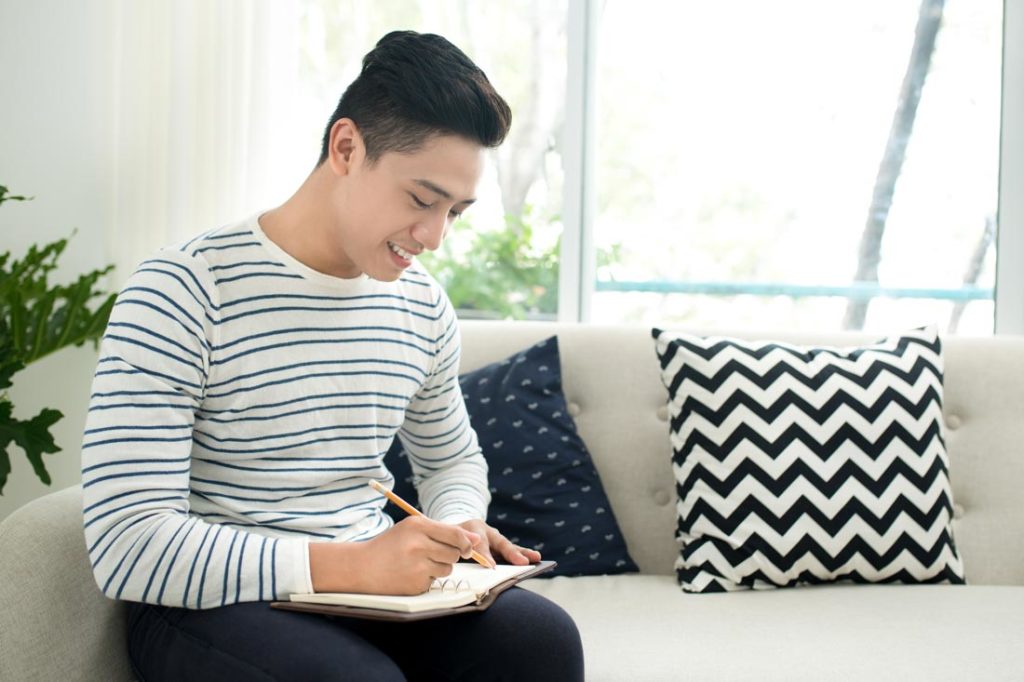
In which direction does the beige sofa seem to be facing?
toward the camera

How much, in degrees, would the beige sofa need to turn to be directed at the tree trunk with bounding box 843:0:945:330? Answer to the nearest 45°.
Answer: approximately 135° to its left

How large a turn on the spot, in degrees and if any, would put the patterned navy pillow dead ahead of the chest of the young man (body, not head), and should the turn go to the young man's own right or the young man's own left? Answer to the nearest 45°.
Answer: approximately 90° to the young man's own left

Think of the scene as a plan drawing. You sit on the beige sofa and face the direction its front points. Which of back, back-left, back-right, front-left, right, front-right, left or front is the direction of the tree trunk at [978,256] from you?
back-left

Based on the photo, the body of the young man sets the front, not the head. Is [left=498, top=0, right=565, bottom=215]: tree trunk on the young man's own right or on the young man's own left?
on the young man's own left

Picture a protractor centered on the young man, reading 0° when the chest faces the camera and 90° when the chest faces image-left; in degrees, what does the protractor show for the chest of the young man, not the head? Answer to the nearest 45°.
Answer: approximately 315°

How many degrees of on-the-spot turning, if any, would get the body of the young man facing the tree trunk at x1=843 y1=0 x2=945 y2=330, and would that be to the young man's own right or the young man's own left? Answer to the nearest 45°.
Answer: approximately 90° to the young man's own left

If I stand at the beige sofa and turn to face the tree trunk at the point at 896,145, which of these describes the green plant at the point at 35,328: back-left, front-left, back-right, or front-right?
back-left

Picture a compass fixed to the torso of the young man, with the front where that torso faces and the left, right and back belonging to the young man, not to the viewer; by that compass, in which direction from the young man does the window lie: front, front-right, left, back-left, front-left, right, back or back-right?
left

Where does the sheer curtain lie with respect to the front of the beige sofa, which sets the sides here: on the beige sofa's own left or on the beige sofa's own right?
on the beige sofa's own right

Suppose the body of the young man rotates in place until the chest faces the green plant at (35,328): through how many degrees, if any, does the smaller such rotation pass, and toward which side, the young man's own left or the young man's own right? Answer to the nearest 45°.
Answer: approximately 180°
